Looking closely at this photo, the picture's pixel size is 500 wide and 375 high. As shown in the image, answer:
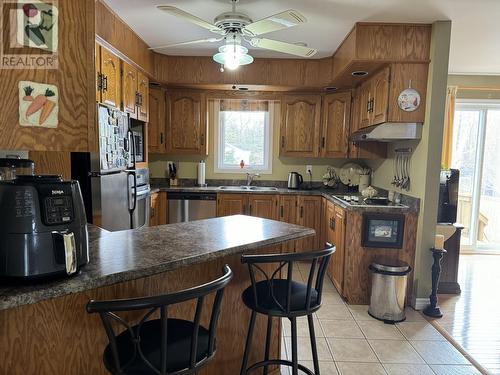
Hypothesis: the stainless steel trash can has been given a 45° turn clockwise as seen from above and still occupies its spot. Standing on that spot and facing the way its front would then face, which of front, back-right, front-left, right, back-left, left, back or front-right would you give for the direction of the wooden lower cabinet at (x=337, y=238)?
right

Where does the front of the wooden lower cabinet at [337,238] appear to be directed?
to the viewer's left
